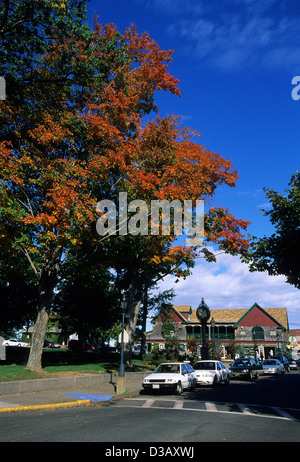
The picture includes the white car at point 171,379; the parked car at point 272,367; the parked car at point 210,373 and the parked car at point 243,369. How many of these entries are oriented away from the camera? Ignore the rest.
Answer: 0

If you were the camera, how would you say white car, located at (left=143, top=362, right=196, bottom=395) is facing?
facing the viewer and to the left of the viewer

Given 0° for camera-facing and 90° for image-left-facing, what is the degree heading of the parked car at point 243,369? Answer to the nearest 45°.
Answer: approximately 45°

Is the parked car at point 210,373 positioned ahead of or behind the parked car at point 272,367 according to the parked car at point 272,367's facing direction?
ahead

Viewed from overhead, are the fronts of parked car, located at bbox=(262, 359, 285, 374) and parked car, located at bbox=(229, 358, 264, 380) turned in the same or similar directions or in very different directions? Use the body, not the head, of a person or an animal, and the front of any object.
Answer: same or similar directions

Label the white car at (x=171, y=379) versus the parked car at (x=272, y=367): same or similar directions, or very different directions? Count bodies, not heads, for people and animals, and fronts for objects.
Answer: same or similar directions
